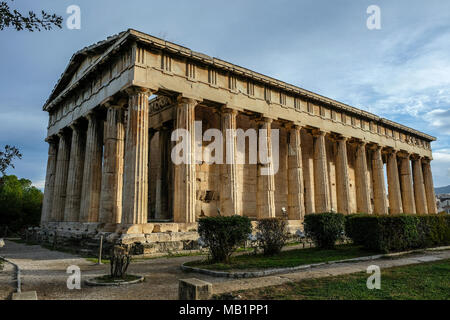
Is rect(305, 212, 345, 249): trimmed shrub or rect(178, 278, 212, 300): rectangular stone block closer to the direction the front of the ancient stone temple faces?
the rectangular stone block

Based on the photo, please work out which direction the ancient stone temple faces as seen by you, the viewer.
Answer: facing the viewer and to the left of the viewer

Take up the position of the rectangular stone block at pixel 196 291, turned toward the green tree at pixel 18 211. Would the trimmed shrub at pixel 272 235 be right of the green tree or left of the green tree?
right

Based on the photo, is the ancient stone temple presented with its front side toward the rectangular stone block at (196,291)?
no

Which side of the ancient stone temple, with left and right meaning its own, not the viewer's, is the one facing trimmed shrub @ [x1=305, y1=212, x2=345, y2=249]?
left

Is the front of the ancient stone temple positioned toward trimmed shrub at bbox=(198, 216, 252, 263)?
no
